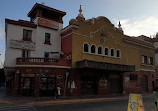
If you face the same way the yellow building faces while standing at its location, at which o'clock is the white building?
The white building is roughly at 4 o'clock from the yellow building.

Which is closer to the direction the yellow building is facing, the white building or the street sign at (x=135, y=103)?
the street sign

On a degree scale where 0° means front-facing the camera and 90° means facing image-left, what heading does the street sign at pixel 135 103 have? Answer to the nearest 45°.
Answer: approximately 0°

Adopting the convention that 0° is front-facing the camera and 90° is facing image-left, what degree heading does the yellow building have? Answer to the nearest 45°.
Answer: approximately 315°

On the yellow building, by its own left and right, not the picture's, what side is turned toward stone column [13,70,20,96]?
right

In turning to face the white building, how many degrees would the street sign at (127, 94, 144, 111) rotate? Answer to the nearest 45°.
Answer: approximately 135° to its right

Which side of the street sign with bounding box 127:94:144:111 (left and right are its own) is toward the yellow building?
back
